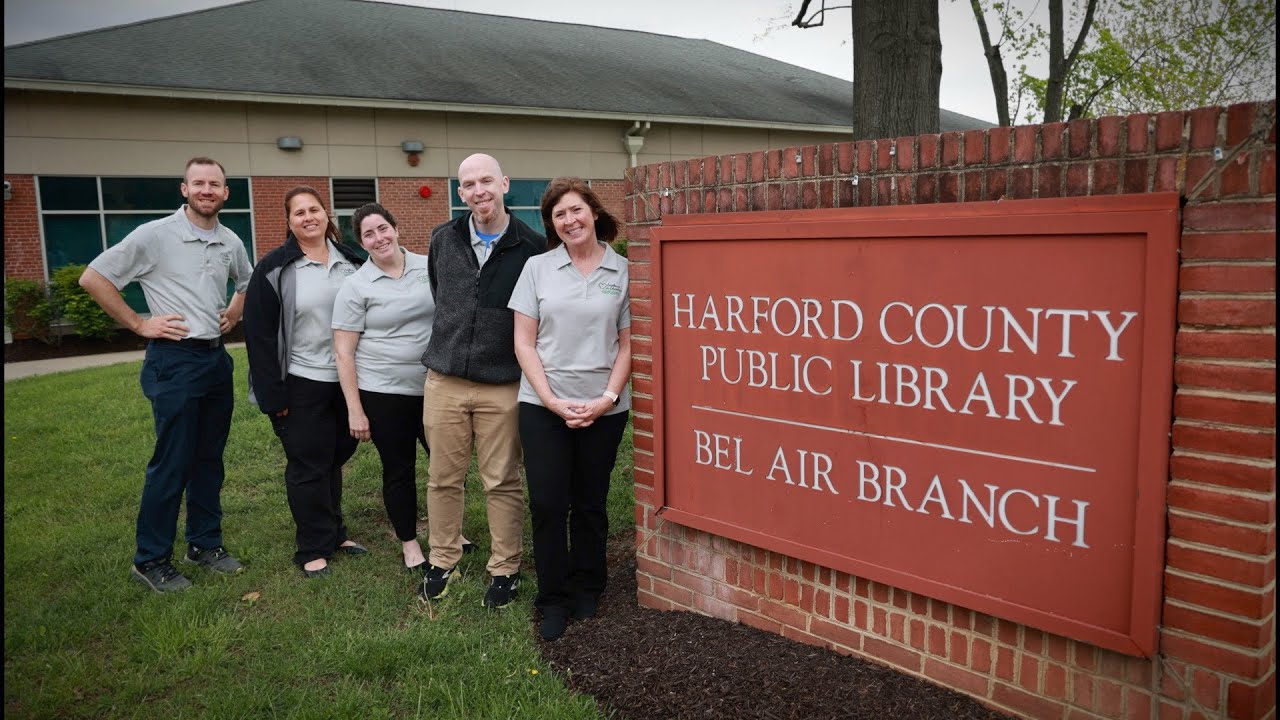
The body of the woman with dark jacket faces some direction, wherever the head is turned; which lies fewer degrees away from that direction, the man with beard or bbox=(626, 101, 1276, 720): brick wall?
the brick wall

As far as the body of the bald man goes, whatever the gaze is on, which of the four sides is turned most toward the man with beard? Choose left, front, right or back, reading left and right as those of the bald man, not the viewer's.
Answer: right

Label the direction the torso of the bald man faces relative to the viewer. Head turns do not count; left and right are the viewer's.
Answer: facing the viewer

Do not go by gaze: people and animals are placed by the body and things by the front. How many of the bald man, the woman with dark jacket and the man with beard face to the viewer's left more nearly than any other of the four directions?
0

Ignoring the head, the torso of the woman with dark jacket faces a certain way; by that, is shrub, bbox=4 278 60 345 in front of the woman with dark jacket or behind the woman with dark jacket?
behind

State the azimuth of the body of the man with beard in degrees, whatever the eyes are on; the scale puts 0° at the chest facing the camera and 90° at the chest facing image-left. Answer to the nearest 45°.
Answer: approximately 315°

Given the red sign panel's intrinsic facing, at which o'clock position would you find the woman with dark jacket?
The woman with dark jacket is roughly at 2 o'clock from the red sign panel.

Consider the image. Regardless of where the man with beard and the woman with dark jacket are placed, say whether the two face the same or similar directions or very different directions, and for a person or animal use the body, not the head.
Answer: same or similar directions

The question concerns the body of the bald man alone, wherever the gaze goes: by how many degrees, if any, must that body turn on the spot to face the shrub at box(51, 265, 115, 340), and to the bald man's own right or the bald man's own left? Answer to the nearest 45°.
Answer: approximately 135° to the bald man's own right

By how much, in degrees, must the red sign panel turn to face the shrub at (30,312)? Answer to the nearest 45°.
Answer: approximately 90° to its right

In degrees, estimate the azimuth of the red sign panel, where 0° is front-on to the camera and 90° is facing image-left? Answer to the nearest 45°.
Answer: approximately 45°

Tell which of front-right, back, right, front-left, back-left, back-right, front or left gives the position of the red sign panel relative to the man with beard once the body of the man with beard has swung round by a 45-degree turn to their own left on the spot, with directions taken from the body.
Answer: front-right
